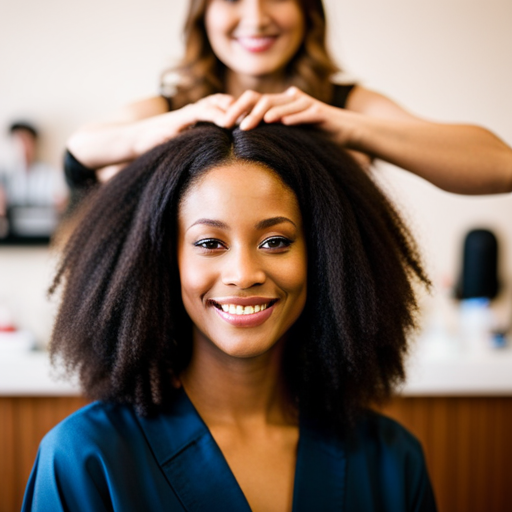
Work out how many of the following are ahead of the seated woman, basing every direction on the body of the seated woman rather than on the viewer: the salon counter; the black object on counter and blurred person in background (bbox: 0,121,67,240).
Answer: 0

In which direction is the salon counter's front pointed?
toward the camera

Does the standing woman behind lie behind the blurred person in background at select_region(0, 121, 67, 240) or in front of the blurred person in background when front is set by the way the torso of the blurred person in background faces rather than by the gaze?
in front

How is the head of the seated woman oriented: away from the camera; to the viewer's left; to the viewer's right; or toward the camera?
toward the camera

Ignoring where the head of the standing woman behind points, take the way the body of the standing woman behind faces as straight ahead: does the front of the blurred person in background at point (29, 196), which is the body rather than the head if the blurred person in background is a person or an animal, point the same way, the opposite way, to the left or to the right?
the same way

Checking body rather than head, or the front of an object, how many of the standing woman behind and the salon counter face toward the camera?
2

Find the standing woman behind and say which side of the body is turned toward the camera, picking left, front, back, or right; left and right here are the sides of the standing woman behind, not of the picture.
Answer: front

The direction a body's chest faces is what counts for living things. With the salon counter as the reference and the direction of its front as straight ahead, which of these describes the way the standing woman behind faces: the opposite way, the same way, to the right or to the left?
the same way

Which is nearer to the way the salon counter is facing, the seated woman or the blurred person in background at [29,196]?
the seated woman

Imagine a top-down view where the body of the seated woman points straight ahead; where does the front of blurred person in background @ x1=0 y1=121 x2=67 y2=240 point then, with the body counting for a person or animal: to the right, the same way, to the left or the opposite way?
the same way

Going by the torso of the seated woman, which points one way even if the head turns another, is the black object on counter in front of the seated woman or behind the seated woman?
behind

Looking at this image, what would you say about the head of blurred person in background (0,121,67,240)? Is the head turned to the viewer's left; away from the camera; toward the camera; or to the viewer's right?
toward the camera

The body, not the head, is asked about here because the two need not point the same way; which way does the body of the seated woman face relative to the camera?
toward the camera

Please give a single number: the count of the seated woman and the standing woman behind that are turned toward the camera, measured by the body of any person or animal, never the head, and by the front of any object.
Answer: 2
